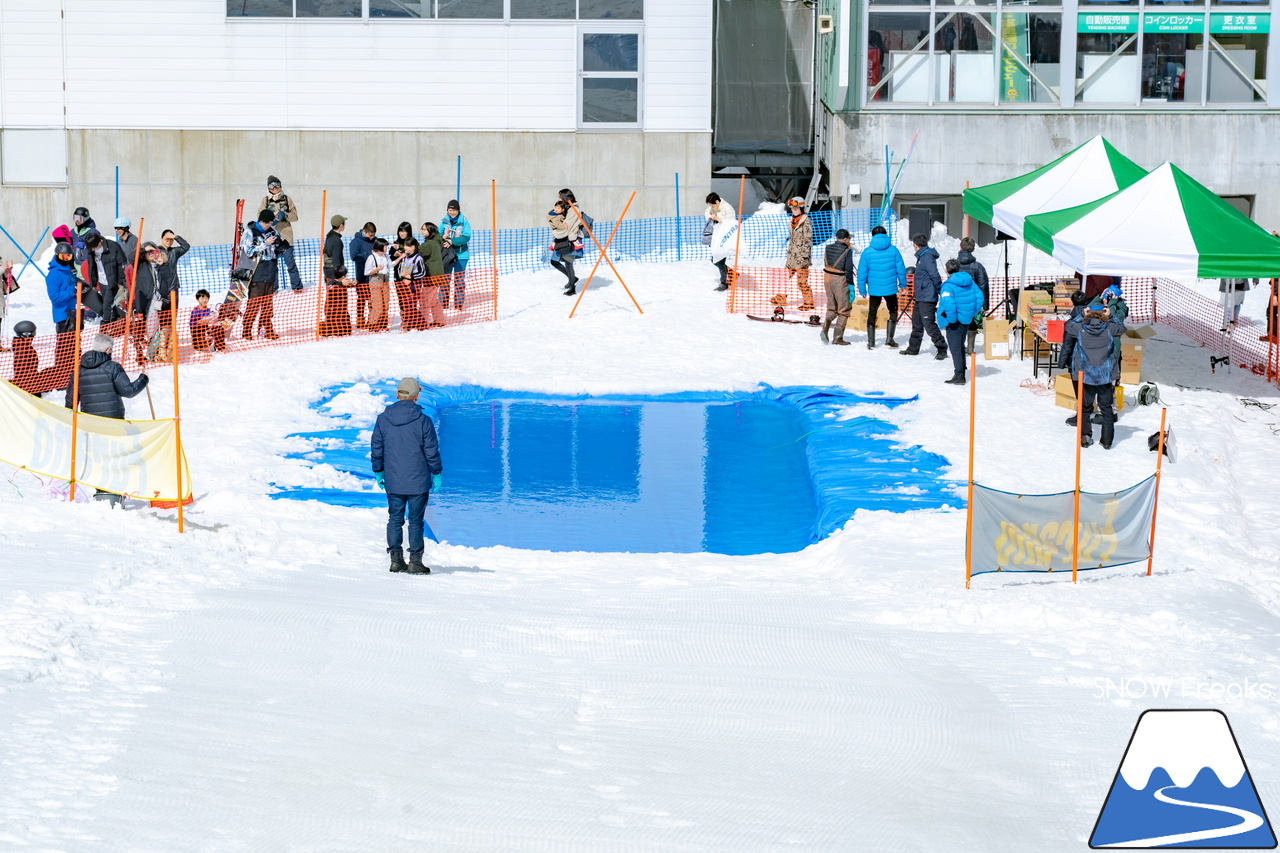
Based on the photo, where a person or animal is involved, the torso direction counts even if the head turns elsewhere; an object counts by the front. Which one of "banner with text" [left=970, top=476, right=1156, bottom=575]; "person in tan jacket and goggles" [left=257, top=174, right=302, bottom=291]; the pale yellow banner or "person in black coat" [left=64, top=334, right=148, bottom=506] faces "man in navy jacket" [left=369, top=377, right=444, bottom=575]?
the person in tan jacket and goggles

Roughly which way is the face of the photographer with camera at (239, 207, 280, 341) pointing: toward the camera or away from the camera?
toward the camera

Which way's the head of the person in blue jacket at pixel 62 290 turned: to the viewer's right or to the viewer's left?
to the viewer's right

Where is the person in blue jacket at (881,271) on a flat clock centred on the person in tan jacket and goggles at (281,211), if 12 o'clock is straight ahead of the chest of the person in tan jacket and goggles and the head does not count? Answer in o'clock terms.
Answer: The person in blue jacket is roughly at 10 o'clock from the person in tan jacket and goggles.
